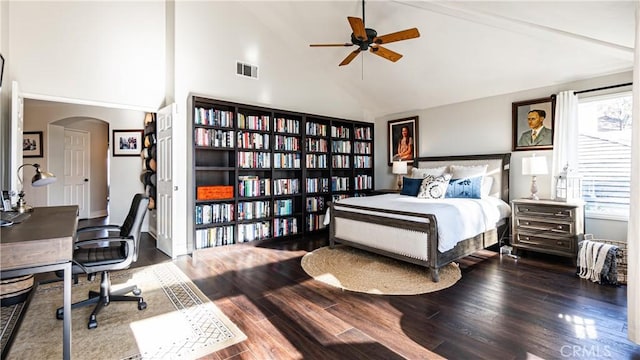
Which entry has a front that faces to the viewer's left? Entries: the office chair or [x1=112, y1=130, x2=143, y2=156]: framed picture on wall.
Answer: the office chair

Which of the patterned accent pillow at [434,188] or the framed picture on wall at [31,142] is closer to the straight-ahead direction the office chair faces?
the framed picture on wall

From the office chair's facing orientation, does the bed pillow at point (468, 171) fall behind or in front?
behind

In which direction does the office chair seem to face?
to the viewer's left

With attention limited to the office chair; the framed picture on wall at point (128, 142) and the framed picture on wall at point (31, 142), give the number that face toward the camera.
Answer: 2

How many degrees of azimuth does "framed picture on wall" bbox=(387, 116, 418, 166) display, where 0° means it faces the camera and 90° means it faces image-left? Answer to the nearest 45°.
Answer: approximately 45°

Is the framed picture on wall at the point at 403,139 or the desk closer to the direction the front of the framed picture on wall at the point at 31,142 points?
the desk
